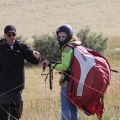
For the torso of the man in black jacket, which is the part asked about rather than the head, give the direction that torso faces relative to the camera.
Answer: toward the camera

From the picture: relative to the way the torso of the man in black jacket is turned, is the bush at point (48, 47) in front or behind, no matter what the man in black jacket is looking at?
behind

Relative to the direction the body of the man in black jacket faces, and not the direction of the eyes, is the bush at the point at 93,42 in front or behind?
behind

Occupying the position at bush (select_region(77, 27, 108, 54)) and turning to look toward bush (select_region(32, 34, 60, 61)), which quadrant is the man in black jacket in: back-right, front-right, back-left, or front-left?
front-left
